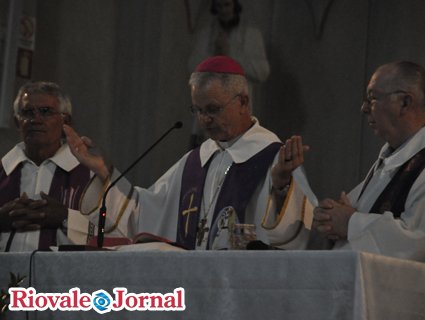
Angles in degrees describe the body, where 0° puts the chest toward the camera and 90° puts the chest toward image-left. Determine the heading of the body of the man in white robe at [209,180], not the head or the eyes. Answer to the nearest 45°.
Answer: approximately 45°

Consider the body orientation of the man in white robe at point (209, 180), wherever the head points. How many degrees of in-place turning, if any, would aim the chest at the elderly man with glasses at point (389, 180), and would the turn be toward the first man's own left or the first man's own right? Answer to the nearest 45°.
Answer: approximately 90° to the first man's own left

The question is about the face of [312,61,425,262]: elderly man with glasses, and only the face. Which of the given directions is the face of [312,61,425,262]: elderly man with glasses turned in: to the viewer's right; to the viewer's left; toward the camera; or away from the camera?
to the viewer's left

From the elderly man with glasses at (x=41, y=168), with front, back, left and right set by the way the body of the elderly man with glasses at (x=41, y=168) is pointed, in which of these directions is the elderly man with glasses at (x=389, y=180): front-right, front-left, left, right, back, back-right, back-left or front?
front-left

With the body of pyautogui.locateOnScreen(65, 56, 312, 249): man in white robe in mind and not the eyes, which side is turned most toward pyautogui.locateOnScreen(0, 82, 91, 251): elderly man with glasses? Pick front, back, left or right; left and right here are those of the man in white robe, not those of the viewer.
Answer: right

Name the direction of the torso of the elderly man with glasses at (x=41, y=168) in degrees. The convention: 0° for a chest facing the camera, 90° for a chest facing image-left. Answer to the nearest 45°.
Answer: approximately 0°
